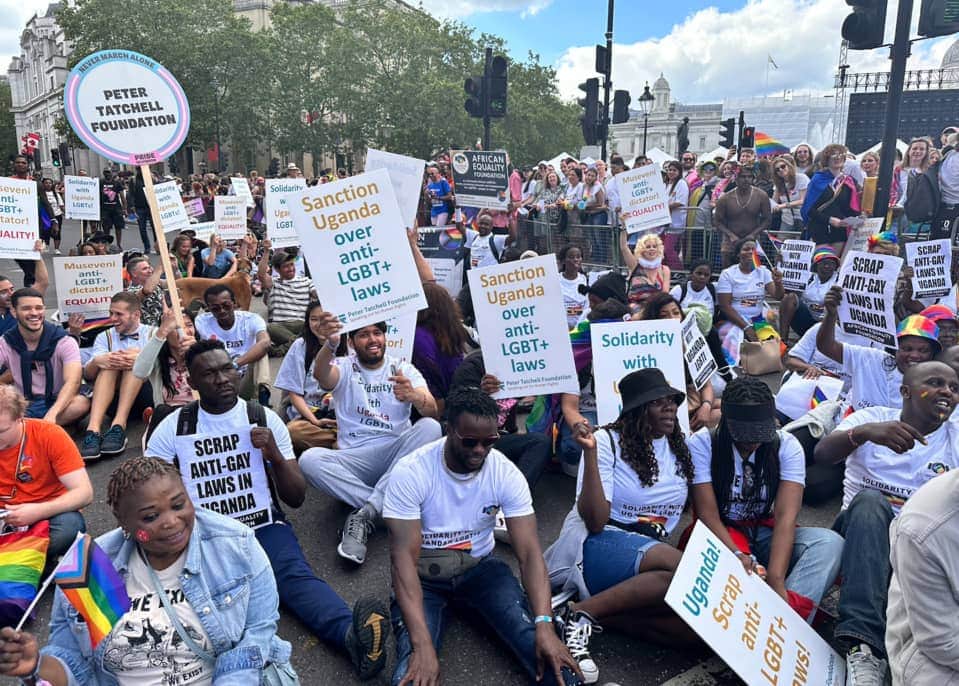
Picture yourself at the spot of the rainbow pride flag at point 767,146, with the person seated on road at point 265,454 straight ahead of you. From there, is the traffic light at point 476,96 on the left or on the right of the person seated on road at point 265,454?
right

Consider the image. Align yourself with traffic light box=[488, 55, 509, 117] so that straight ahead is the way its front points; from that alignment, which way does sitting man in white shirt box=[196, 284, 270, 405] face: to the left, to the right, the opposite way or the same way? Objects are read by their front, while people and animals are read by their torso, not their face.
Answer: the same way

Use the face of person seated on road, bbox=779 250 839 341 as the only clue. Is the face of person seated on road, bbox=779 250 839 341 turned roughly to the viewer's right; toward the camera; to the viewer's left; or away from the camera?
toward the camera

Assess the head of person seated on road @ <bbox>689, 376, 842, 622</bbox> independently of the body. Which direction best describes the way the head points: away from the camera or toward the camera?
toward the camera

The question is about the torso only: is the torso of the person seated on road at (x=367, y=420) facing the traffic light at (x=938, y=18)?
no

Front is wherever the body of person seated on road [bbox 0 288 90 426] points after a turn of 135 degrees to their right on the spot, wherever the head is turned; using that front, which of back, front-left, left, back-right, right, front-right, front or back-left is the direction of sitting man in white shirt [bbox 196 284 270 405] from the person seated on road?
back-right

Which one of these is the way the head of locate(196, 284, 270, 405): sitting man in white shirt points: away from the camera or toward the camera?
toward the camera

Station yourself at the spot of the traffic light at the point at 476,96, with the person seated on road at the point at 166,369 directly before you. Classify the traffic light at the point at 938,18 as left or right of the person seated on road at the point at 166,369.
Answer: left

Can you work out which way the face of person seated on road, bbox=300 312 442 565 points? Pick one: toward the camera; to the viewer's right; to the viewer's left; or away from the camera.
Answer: toward the camera

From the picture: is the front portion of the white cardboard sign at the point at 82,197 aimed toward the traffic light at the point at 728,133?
no

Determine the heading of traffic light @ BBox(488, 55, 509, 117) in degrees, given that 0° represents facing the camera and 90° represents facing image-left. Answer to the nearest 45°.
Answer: approximately 0°

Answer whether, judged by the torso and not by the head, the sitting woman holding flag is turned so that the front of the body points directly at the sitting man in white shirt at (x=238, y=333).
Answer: no

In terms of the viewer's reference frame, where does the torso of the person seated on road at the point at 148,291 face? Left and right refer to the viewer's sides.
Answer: facing the viewer and to the right of the viewer

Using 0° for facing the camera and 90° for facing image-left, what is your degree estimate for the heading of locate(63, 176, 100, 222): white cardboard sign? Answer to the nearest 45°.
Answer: approximately 0°

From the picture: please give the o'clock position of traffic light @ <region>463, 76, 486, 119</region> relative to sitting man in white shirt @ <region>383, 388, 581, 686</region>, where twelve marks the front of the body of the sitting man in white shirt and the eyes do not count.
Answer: The traffic light is roughly at 6 o'clock from the sitting man in white shirt.

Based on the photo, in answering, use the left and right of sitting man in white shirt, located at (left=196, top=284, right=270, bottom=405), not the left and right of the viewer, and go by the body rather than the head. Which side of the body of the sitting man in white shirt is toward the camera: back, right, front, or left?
front

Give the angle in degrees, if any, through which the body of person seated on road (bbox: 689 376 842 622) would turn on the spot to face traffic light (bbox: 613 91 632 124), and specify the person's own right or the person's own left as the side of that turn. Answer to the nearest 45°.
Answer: approximately 180°

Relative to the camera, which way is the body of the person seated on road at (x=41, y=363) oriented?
toward the camera
